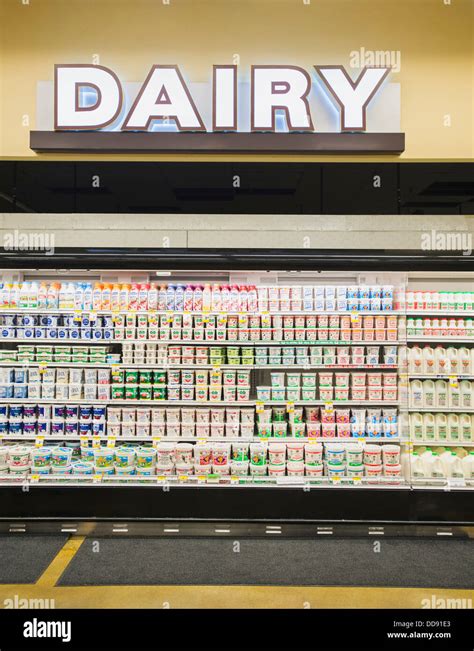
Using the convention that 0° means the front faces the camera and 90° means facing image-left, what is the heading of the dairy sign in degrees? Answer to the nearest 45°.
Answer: approximately 0°

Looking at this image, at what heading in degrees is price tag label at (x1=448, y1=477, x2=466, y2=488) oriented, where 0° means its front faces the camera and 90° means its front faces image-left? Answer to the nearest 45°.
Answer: approximately 0°

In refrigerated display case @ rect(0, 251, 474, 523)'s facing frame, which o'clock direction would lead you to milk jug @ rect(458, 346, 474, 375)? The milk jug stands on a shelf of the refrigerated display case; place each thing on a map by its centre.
The milk jug is roughly at 9 o'clock from the refrigerated display case.
